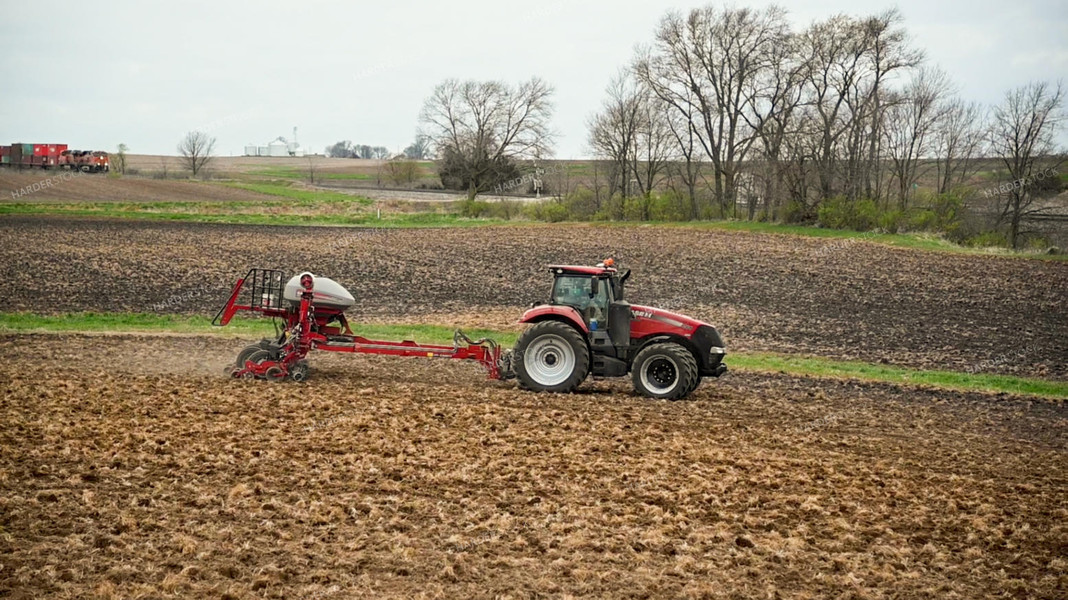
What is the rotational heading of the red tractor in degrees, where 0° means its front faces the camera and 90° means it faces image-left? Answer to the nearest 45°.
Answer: approximately 270°
